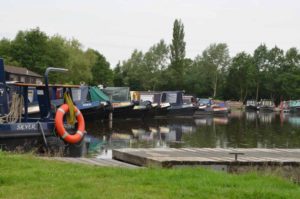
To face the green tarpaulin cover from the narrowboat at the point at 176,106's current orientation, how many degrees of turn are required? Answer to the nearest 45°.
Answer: approximately 135° to its right

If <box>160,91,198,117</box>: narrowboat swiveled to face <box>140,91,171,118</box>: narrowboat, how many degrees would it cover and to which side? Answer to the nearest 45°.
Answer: approximately 135° to its right

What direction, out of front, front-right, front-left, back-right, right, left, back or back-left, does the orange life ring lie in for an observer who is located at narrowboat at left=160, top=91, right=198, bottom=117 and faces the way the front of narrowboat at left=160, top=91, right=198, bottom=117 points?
right

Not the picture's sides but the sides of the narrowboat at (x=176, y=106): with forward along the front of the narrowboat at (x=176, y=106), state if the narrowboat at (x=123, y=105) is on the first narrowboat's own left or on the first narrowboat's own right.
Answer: on the first narrowboat's own right

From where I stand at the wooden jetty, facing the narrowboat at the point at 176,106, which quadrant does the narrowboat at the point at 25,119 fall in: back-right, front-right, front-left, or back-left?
front-left

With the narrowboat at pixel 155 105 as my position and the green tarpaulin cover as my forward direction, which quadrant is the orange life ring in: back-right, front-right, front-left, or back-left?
front-left

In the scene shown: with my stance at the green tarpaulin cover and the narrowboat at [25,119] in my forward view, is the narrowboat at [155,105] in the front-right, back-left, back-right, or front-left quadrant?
back-left

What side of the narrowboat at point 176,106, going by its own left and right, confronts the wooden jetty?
right

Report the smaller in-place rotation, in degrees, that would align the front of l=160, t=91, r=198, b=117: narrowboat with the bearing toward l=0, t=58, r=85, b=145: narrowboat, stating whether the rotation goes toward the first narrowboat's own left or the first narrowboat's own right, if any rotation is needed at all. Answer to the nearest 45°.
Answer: approximately 90° to the first narrowboat's own right

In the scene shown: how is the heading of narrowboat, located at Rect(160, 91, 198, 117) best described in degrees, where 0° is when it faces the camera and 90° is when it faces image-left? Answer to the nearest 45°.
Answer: approximately 270°
